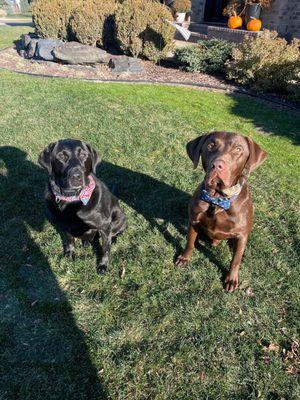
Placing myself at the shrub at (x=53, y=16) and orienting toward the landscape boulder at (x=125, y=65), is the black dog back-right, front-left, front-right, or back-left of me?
front-right

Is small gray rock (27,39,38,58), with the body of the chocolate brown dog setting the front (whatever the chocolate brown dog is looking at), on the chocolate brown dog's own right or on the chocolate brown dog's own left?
on the chocolate brown dog's own right

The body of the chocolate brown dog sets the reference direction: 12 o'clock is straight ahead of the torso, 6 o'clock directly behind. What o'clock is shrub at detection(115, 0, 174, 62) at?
The shrub is roughly at 5 o'clock from the chocolate brown dog.

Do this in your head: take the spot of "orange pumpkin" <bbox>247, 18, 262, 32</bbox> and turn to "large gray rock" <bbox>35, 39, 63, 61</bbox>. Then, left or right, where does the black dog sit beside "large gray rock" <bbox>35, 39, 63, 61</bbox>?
left

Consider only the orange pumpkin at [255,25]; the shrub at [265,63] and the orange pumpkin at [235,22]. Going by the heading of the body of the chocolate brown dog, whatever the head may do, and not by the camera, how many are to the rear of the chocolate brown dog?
3

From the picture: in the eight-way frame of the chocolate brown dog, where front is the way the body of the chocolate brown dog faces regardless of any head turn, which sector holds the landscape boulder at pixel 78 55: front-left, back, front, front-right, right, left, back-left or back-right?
back-right

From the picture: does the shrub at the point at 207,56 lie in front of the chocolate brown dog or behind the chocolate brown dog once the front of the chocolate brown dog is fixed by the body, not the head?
behind

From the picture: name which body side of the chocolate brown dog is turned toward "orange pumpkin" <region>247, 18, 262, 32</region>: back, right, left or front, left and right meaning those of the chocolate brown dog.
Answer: back

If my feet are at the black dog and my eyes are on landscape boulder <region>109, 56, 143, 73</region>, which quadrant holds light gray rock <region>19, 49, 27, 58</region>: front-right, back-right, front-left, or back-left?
front-left

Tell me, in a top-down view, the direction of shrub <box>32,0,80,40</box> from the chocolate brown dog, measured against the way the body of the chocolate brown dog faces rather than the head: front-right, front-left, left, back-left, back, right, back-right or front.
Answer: back-right

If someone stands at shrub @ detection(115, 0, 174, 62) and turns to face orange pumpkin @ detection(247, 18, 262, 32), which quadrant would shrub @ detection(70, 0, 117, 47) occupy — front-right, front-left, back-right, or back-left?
back-left

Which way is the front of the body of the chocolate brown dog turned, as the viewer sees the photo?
toward the camera

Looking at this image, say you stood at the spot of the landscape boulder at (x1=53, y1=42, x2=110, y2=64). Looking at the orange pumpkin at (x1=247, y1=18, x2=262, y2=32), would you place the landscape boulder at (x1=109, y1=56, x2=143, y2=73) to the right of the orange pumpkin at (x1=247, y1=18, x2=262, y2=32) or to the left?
right

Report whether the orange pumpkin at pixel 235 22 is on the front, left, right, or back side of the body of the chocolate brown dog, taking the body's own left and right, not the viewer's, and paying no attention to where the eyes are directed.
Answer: back
